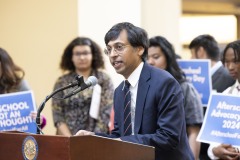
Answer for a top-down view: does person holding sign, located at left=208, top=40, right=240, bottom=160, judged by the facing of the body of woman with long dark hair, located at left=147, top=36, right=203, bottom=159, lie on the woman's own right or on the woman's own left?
on the woman's own left

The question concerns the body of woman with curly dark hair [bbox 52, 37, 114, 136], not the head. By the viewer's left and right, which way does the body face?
facing the viewer

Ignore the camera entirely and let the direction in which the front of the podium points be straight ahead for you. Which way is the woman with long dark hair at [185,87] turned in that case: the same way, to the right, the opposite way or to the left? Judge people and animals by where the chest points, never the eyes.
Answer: the same way

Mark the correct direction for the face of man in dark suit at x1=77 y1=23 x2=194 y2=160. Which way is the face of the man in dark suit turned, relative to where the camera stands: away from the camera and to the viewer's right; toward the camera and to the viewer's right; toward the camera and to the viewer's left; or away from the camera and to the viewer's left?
toward the camera and to the viewer's left

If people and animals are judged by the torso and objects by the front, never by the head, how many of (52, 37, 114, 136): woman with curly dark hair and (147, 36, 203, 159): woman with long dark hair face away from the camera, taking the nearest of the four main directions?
0

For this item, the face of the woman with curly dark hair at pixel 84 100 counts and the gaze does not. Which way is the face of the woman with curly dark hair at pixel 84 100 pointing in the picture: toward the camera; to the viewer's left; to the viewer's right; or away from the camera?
toward the camera

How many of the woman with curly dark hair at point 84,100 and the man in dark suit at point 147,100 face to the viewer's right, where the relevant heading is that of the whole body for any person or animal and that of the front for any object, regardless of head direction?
0

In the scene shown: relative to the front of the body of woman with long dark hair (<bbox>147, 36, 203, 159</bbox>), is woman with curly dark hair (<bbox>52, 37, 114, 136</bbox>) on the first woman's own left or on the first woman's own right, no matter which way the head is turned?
on the first woman's own right

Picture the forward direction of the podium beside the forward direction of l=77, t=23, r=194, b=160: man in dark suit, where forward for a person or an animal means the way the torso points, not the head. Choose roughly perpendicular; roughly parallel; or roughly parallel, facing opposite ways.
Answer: roughly parallel

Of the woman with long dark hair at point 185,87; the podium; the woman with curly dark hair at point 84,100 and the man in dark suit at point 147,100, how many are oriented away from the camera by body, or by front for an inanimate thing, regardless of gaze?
0

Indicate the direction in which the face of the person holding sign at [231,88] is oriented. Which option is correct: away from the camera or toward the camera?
toward the camera

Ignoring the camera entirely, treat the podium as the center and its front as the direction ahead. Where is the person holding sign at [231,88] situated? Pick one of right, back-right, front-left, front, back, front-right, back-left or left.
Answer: back
